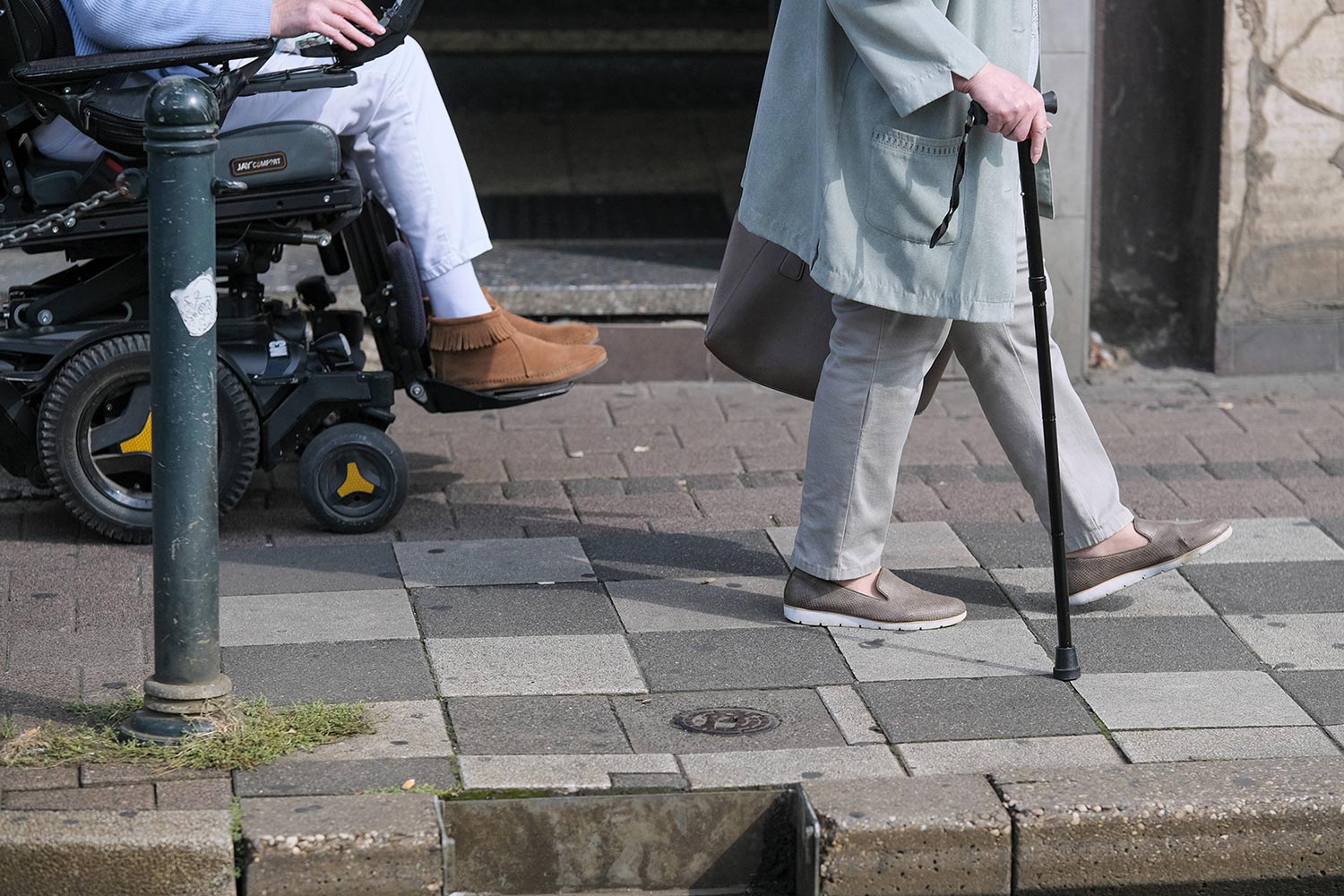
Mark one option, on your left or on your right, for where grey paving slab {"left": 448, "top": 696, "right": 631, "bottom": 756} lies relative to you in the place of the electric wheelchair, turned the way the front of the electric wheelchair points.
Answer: on your right

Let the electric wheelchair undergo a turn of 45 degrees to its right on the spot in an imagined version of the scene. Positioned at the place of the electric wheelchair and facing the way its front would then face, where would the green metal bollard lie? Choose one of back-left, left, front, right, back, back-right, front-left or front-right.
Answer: front-right

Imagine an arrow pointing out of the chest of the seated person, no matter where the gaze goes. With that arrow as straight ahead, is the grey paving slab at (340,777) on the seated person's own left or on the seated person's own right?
on the seated person's own right

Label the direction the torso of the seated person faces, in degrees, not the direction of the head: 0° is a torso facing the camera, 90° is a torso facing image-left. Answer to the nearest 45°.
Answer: approximately 270°

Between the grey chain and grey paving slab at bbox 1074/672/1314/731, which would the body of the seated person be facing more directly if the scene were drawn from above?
the grey paving slab

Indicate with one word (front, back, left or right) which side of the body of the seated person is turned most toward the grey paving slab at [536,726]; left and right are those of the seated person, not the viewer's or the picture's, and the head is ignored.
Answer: right

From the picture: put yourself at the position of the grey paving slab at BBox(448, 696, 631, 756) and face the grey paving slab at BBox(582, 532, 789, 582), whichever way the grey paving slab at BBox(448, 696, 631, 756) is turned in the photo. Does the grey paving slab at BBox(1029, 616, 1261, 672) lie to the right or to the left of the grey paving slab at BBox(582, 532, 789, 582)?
right

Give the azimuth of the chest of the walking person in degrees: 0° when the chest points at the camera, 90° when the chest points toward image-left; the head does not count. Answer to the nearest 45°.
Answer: approximately 270°

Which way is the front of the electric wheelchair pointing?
to the viewer's right

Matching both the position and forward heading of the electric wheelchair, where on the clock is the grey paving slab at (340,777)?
The grey paving slab is roughly at 3 o'clock from the electric wheelchair.
